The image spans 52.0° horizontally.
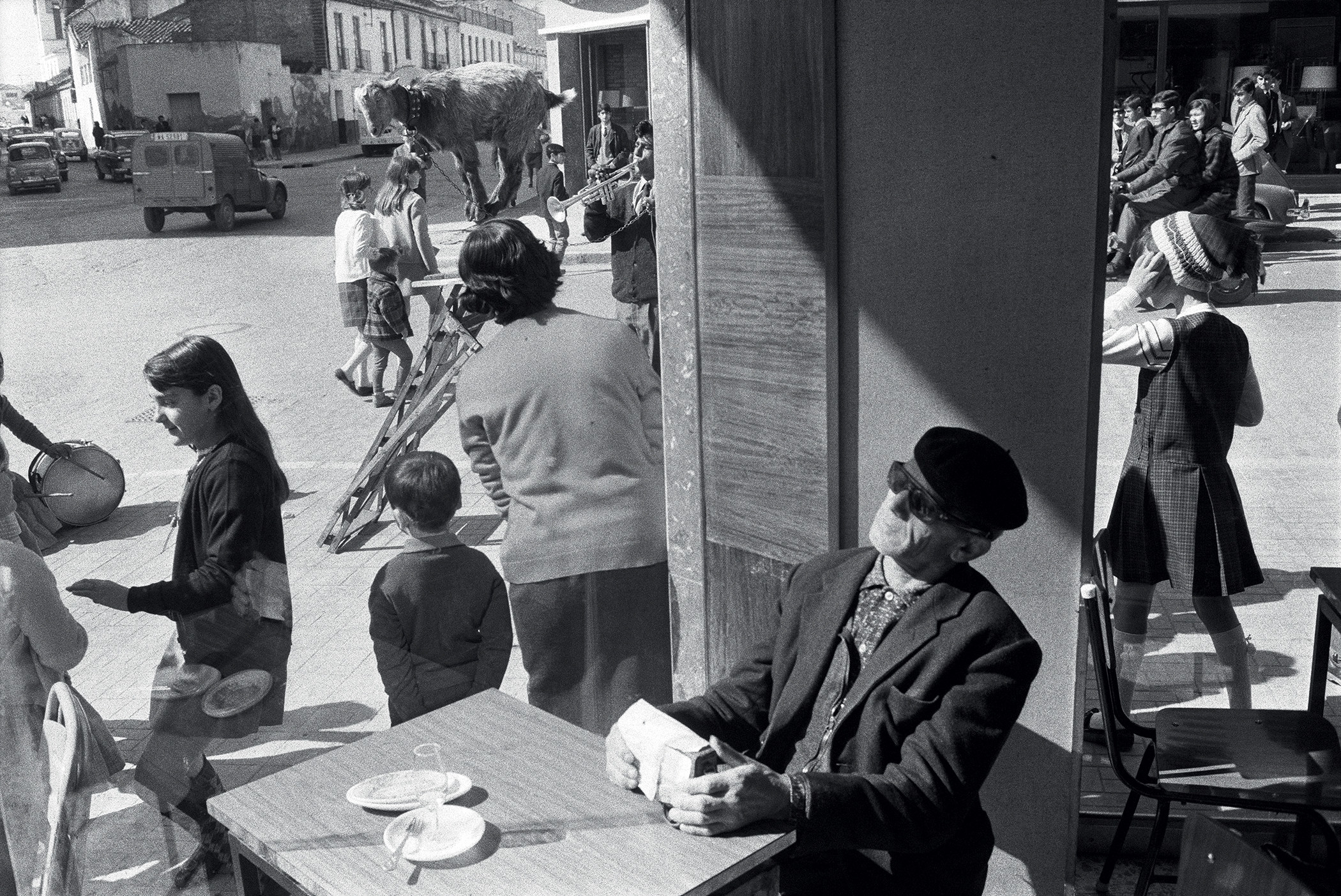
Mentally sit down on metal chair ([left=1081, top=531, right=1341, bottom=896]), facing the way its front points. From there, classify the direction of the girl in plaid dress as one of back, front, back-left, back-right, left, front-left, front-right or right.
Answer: left

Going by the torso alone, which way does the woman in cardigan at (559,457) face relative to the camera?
away from the camera

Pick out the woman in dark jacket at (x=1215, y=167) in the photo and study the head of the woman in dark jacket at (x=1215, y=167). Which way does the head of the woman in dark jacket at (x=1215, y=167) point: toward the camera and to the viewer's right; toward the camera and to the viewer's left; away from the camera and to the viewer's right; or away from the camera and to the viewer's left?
toward the camera and to the viewer's left

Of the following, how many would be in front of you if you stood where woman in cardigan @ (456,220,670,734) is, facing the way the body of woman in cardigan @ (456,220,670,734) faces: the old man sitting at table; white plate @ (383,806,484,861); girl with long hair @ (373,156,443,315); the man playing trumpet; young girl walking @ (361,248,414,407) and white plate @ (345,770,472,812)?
3

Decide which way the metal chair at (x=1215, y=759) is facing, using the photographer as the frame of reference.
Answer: facing to the right of the viewer

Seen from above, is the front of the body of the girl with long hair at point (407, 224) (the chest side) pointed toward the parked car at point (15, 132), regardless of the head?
no

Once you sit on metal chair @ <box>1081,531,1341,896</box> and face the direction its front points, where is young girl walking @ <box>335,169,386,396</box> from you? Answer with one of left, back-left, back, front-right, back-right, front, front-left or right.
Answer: back-left

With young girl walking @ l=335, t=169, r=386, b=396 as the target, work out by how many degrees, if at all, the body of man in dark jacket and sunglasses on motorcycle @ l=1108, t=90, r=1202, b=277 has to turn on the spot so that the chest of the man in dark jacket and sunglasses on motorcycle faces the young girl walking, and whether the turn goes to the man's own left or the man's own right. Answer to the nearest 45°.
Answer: approximately 45° to the man's own left

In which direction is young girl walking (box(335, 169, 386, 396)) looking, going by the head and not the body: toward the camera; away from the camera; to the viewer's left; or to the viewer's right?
away from the camera

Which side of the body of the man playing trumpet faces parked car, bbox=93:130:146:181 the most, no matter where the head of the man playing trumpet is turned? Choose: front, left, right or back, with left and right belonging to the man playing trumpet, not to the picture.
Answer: right

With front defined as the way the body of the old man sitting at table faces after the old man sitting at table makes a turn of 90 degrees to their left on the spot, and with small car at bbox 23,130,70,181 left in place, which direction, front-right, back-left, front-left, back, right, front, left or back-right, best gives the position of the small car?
back

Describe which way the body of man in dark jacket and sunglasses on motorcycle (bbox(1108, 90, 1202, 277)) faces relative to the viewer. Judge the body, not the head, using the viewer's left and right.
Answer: facing to the left of the viewer

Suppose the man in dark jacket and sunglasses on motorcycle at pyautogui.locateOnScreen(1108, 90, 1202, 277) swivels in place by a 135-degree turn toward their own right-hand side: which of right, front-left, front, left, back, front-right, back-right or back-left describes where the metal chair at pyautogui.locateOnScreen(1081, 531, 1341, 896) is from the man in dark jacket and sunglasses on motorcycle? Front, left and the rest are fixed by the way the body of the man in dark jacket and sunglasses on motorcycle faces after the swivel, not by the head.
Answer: back-right

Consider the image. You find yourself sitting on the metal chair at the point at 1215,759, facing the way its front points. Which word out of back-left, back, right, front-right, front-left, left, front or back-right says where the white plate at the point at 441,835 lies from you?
back-right

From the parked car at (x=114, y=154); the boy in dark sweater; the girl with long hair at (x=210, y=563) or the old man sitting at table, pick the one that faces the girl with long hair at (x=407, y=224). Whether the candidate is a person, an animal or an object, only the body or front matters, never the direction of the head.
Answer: the boy in dark sweater

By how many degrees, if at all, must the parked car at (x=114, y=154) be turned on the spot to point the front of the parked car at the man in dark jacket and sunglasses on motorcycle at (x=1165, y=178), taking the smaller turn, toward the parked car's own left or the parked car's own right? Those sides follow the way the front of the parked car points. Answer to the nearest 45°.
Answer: approximately 135° to the parked car's own left

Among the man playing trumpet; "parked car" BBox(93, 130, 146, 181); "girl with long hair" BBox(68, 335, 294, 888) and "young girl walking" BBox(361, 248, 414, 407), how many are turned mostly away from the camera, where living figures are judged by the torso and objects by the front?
1

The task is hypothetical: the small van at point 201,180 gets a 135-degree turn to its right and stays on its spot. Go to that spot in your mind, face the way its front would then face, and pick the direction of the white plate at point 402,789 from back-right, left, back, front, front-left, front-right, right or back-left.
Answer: front
